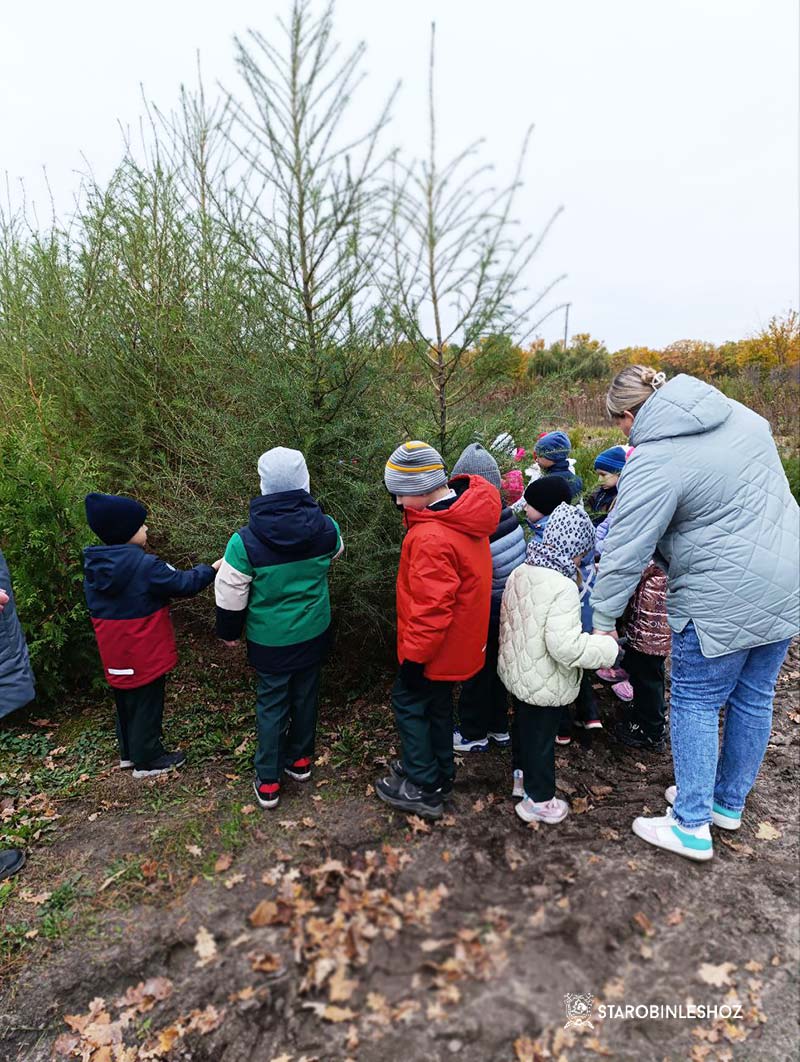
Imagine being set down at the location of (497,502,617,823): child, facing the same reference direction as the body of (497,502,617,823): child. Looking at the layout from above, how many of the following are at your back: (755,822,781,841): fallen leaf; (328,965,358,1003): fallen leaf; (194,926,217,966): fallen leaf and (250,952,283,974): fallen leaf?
3

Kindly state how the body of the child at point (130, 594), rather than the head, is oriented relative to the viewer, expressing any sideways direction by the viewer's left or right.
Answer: facing away from the viewer and to the right of the viewer

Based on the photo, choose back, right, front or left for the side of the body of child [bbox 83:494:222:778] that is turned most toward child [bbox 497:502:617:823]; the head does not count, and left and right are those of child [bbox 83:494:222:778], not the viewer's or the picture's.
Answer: right

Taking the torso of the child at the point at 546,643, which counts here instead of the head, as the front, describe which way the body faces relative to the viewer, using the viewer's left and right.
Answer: facing away from the viewer and to the right of the viewer

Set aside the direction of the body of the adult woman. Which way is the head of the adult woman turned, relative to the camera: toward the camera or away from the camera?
away from the camera

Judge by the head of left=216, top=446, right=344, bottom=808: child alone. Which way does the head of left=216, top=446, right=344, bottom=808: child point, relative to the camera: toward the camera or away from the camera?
away from the camera

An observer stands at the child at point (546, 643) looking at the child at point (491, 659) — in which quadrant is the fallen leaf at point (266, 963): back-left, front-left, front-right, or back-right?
back-left

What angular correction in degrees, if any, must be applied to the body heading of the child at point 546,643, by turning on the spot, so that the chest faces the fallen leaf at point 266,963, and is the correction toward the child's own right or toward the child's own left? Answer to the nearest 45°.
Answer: approximately 180°

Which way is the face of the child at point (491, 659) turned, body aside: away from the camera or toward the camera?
away from the camera

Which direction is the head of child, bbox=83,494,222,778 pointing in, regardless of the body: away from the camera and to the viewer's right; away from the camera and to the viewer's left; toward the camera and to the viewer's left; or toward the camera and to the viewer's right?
away from the camera and to the viewer's right
